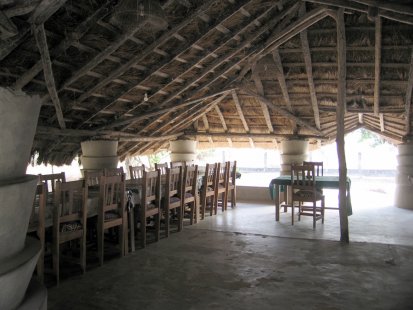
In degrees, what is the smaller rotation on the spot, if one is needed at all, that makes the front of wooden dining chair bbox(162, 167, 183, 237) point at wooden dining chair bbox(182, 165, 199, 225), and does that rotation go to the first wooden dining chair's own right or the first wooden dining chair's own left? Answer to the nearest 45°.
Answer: approximately 90° to the first wooden dining chair's own right

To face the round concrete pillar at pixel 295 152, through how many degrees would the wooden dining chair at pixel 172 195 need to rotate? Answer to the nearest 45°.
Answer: approximately 90° to its right

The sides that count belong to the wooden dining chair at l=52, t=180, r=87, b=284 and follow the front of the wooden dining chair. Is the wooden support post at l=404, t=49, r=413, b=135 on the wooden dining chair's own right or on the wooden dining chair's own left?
on the wooden dining chair's own right

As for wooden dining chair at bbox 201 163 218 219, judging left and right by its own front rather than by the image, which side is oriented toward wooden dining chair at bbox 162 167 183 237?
left

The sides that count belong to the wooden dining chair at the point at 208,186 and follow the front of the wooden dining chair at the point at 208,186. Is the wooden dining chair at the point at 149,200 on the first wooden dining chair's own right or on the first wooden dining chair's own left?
on the first wooden dining chair's own left

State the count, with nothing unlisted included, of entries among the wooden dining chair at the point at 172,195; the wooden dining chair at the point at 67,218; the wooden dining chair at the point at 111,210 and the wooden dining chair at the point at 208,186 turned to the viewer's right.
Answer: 0

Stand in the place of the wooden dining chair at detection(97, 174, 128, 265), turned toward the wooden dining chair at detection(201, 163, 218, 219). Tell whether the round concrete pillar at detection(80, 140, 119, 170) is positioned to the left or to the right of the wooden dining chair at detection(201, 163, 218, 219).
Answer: left

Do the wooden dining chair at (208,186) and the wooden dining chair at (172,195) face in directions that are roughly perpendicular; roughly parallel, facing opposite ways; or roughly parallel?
roughly parallel

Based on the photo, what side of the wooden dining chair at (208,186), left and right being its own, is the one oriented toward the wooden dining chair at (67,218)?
left

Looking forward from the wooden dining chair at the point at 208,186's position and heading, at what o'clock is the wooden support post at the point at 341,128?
The wooden support post is roughly at 6 o'clock from the wooden dining chair.

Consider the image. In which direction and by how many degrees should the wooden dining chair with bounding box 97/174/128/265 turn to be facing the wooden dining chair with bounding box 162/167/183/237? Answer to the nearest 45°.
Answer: approximately 90° to its right

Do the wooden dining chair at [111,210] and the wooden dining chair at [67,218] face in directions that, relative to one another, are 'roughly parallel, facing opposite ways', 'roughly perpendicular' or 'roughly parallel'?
roughly parallel

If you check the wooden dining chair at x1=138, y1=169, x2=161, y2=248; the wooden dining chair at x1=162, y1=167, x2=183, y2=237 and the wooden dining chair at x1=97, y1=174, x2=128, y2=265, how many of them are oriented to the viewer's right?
0
